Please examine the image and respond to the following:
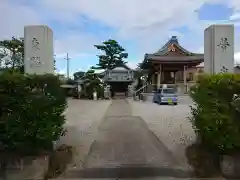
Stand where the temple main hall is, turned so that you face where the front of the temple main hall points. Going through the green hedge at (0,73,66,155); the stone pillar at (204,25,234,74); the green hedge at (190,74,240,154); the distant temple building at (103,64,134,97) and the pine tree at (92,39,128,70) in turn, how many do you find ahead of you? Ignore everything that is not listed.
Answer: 3

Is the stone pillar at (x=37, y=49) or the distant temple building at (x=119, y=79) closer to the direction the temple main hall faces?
the stone pillar

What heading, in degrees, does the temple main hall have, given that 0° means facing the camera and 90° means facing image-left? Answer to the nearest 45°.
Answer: approximately 0°

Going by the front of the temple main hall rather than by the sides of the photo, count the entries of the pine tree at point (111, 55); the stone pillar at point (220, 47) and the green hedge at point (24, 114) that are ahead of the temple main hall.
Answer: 2

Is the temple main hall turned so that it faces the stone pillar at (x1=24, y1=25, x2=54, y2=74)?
yes

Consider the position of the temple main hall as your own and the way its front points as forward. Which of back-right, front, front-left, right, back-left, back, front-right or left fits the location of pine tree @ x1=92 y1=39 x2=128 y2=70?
back-right

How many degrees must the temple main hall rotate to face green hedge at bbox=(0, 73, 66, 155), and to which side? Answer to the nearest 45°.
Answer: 0° — it already faces it

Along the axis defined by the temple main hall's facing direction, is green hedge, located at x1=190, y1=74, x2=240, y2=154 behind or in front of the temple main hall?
in front

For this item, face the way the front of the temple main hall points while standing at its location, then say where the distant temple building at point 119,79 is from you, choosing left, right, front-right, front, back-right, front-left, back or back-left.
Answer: back-right
